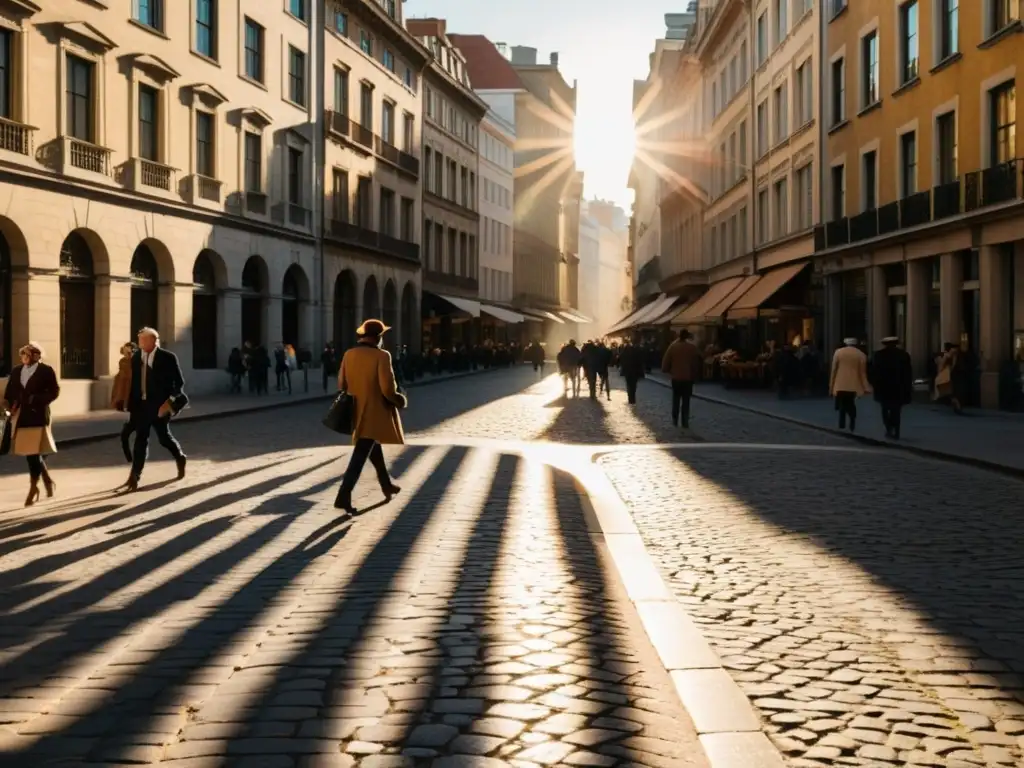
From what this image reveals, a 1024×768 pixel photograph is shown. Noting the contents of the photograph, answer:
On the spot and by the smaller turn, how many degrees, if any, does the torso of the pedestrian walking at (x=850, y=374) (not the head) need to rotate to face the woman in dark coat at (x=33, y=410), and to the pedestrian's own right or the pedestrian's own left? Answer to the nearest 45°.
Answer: approximately 135° to the pedestrian's own left

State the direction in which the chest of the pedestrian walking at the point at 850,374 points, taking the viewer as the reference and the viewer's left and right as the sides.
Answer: facing away from the viewer

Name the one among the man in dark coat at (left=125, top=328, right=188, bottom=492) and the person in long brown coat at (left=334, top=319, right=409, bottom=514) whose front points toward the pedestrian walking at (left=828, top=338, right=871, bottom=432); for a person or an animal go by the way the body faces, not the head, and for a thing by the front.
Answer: the person in long brown coat

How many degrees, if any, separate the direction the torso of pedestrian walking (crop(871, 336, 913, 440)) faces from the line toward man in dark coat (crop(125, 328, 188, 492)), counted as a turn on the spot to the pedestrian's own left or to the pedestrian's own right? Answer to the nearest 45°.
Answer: approximately 135° to the pedestrian's own left

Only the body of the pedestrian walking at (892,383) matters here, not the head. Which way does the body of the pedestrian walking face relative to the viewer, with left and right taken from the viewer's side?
facing away from the viewer

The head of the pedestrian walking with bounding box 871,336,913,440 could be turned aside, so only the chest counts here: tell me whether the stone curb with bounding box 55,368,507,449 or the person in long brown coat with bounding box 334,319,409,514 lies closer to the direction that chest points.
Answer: the stone curb

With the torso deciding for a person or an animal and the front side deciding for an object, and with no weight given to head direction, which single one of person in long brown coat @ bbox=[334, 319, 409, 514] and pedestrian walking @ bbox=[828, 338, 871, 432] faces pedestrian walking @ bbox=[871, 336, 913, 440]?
the person in long brown coat

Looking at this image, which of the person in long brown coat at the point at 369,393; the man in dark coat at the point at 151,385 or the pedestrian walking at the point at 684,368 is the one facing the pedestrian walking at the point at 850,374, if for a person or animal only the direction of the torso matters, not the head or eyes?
the person in long brown coat
